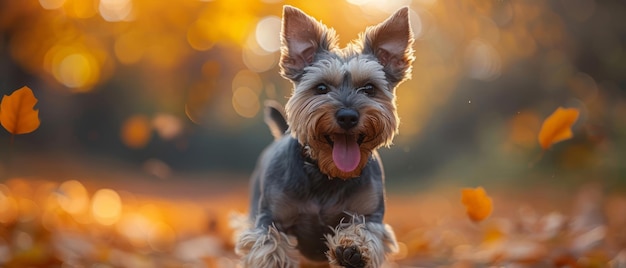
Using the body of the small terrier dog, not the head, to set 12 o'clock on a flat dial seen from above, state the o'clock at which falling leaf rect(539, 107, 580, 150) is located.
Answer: The falling leaf is roughly at 8 o'clock from the small terrier dog.

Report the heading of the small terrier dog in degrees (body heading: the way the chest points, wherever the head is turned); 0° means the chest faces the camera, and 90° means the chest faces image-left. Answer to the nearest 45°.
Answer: approximately 0°

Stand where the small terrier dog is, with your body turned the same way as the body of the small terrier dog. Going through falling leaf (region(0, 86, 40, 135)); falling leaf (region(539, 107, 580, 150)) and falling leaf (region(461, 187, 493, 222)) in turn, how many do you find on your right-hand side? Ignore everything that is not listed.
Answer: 1

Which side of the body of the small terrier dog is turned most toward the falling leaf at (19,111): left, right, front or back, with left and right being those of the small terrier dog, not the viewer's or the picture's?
right
